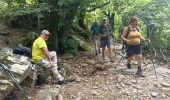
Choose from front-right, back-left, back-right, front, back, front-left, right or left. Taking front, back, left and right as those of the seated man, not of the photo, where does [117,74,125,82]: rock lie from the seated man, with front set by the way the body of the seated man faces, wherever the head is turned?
front

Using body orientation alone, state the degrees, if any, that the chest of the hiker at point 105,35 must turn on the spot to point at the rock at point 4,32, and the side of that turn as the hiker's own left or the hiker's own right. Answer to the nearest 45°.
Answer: approximately 90° to the hiker's own right

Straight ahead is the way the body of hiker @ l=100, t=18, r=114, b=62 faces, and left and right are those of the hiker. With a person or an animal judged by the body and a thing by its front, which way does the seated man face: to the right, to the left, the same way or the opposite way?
to the left

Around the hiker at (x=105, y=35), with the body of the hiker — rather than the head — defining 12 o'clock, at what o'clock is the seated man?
The seated man is roughly at 1 o'clock from the hiker.

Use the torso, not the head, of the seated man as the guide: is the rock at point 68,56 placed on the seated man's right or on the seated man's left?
on the seated man's left

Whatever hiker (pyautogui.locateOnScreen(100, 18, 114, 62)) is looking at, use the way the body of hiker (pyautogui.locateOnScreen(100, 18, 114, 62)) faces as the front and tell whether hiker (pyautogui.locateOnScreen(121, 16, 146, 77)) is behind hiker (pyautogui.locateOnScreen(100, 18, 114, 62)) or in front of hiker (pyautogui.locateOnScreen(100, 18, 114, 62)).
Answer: in front

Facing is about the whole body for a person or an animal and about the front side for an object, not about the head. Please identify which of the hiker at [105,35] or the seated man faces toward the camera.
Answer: the hiker

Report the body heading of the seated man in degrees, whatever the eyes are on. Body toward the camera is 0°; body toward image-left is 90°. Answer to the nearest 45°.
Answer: approximately 270°

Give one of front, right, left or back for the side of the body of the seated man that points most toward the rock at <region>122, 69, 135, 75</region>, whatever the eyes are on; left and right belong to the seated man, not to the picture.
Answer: front

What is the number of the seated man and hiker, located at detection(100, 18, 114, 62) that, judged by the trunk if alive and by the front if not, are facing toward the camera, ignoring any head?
1

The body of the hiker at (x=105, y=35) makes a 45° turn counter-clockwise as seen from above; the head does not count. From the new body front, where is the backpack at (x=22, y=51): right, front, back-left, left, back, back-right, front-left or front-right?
right

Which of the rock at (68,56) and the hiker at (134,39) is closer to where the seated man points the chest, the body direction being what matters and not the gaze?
the hiker

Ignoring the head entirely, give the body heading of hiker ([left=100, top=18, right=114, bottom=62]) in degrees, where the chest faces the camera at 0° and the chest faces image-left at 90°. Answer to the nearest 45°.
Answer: approximately 0°
